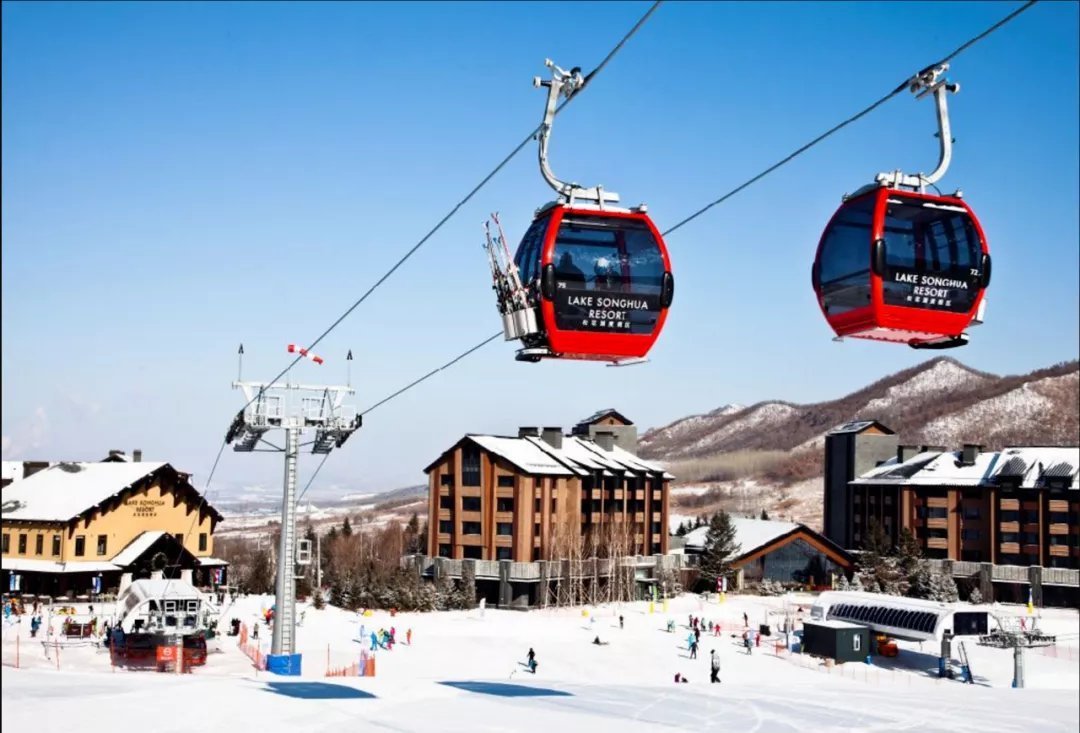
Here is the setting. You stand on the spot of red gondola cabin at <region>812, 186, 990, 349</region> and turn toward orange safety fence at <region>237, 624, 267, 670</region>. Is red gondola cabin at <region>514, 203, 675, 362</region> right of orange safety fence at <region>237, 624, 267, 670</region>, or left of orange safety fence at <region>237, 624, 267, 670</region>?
left

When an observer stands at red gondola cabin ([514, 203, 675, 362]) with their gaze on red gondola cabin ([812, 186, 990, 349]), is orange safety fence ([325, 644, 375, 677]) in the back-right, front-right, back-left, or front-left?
back-left

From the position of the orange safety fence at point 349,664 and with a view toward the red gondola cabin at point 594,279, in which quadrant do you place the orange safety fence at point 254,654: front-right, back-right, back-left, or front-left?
back-right
